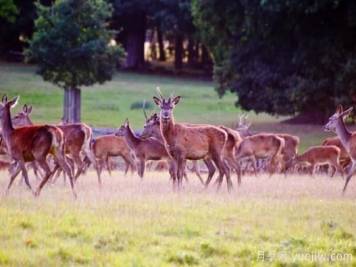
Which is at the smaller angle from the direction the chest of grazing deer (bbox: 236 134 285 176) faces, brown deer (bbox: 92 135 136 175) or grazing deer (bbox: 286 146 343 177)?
the brown deer

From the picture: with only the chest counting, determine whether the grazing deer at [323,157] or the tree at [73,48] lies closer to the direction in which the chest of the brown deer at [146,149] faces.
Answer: the tree

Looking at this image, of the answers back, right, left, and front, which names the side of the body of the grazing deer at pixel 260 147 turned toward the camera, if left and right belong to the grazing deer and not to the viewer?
left

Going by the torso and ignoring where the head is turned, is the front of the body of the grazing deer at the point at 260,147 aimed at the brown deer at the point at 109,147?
yes

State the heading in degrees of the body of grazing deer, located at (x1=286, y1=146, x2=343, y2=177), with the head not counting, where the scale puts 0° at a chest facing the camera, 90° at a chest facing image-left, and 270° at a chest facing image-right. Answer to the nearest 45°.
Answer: approximately 90°

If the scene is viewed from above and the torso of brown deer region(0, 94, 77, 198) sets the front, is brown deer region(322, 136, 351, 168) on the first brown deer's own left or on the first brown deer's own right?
on the first brown deer's own right

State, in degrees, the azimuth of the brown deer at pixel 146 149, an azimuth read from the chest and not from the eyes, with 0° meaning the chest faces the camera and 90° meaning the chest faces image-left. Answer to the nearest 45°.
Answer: approximately 90°

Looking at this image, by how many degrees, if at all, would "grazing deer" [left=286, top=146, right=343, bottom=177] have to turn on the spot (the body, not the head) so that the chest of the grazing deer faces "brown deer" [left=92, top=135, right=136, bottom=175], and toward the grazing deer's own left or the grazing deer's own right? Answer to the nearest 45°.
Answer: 0° — it already faces it
